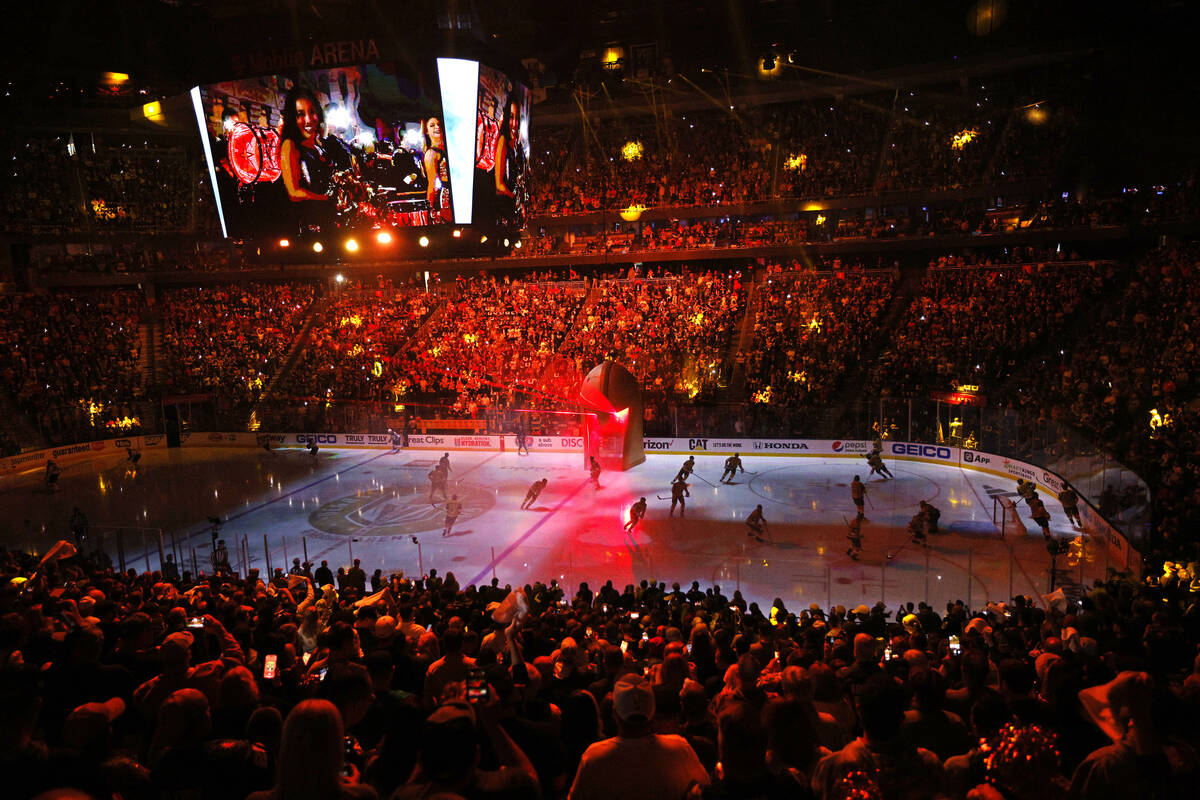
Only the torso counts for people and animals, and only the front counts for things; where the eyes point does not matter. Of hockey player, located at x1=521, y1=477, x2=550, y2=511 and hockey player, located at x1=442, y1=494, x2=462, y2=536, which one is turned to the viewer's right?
hockey player, located at x1=521, y1=477, x2=550, y2=511

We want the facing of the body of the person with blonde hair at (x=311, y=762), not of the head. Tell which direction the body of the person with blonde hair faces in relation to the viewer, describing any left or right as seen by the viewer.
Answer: facing away from the viewer

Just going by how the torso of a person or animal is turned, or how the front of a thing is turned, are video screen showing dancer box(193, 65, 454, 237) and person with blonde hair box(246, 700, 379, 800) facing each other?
yes

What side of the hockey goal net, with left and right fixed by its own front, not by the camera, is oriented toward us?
left

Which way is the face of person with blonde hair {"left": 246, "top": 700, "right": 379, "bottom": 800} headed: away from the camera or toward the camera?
away from the camera

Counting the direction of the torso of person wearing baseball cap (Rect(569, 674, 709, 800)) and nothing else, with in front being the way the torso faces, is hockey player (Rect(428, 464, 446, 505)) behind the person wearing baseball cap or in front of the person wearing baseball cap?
in front

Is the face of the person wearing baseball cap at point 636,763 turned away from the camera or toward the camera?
away from the camera

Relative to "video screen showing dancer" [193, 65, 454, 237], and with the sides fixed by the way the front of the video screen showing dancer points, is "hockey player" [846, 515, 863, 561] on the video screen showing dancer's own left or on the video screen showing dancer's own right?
on the video screen showing dancer's own left

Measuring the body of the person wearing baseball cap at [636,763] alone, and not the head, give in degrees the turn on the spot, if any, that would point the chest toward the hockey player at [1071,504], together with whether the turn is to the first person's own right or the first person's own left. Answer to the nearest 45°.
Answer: approximately 45° to the first person's own right

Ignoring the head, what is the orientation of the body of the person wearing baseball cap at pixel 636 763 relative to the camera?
away from the camera
